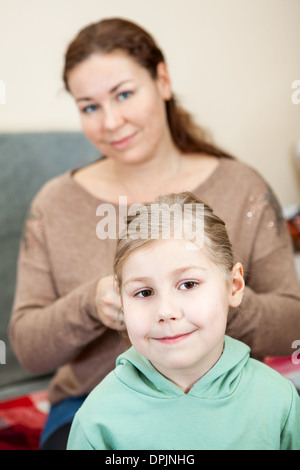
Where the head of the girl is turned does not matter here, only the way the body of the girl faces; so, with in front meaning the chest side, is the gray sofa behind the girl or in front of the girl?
behind

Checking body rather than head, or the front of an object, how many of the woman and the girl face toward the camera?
2

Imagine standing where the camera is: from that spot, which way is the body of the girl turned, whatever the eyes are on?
toward the camera

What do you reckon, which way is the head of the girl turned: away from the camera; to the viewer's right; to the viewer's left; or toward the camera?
toward the camera

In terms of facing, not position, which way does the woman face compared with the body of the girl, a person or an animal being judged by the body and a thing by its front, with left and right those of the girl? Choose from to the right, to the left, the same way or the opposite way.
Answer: the same way
